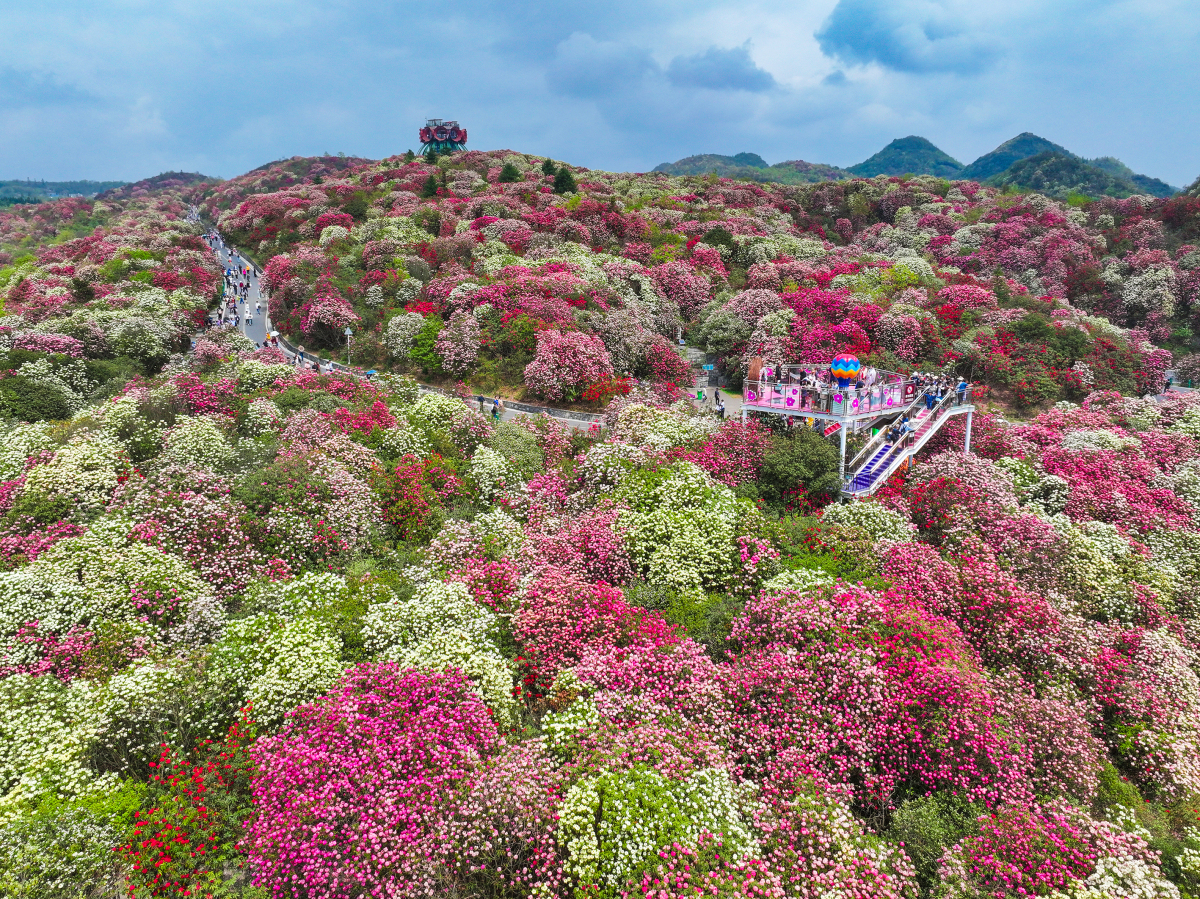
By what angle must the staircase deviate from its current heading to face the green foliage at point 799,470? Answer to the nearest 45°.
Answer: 0° — it already faces it

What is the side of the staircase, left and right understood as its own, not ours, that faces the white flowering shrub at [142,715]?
front

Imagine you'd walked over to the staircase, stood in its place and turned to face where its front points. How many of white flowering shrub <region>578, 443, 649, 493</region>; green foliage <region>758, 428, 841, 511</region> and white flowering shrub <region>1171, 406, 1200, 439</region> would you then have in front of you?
2

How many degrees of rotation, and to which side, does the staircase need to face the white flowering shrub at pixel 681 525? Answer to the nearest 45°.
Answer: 0° — it already faces it

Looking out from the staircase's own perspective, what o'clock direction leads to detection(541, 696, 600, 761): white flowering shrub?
The white flowering shrub is roughly at 11 o'clock from the staircase.

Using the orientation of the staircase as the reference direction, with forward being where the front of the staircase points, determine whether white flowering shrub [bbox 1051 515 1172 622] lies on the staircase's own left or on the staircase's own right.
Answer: on the staircase's own left

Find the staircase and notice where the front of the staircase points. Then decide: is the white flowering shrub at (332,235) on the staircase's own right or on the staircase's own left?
on the staircase's own right

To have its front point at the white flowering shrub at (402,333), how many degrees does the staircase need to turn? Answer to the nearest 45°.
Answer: approximately 45° to its right

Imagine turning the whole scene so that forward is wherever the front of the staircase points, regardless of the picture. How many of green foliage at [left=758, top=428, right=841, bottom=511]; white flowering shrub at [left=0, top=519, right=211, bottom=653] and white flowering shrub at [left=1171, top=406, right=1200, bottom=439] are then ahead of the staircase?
2

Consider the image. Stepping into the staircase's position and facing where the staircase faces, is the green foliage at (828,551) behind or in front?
in front

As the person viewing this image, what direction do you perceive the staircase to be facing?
facing the viewer and to the left of the viewer

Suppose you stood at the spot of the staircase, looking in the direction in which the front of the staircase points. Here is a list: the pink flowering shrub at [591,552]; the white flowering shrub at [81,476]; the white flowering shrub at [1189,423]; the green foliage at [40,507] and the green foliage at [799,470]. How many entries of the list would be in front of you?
4

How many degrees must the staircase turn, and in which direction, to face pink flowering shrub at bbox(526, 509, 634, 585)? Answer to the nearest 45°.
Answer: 0° — it already faces it

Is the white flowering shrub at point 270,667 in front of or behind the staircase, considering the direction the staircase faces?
in front

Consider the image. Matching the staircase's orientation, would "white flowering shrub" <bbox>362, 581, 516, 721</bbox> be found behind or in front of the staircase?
in front

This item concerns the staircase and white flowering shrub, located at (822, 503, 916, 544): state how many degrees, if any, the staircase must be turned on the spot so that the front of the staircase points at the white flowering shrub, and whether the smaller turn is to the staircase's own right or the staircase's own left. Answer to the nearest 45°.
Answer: approximately 45° to the staircase's own left

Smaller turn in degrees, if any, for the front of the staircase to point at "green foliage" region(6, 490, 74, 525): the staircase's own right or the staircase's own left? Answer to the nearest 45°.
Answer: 0° — it already faces it

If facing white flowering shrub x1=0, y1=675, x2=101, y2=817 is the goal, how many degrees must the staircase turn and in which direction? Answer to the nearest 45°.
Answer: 0° — it already faces it
